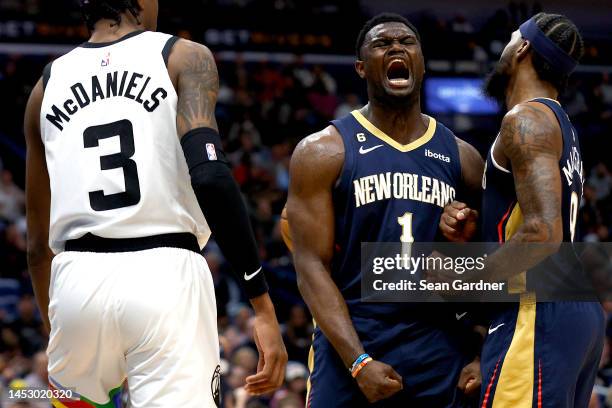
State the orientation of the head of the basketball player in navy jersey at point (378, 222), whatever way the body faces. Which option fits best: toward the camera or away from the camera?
toward the camera

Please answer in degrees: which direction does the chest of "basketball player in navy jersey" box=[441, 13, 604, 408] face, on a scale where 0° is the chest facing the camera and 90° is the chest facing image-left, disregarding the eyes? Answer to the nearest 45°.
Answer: approximately 90°

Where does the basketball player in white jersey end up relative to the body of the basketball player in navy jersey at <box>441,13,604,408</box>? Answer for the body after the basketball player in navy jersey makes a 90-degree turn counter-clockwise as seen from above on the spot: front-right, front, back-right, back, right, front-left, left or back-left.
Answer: front-right

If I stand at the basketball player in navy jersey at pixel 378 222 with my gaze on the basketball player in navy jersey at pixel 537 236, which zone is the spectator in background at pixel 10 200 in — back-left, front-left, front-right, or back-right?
back-left

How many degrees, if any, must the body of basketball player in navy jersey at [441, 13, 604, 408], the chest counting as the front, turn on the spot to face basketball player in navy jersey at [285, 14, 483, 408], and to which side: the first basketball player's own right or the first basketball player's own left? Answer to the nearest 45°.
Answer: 0° — they already face them

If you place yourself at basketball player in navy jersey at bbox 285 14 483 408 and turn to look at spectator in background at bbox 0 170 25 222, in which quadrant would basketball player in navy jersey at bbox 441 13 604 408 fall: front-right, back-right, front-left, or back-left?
back-right

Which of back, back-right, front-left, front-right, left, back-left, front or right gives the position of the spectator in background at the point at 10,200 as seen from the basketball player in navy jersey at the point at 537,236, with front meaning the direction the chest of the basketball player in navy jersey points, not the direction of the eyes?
front-right
